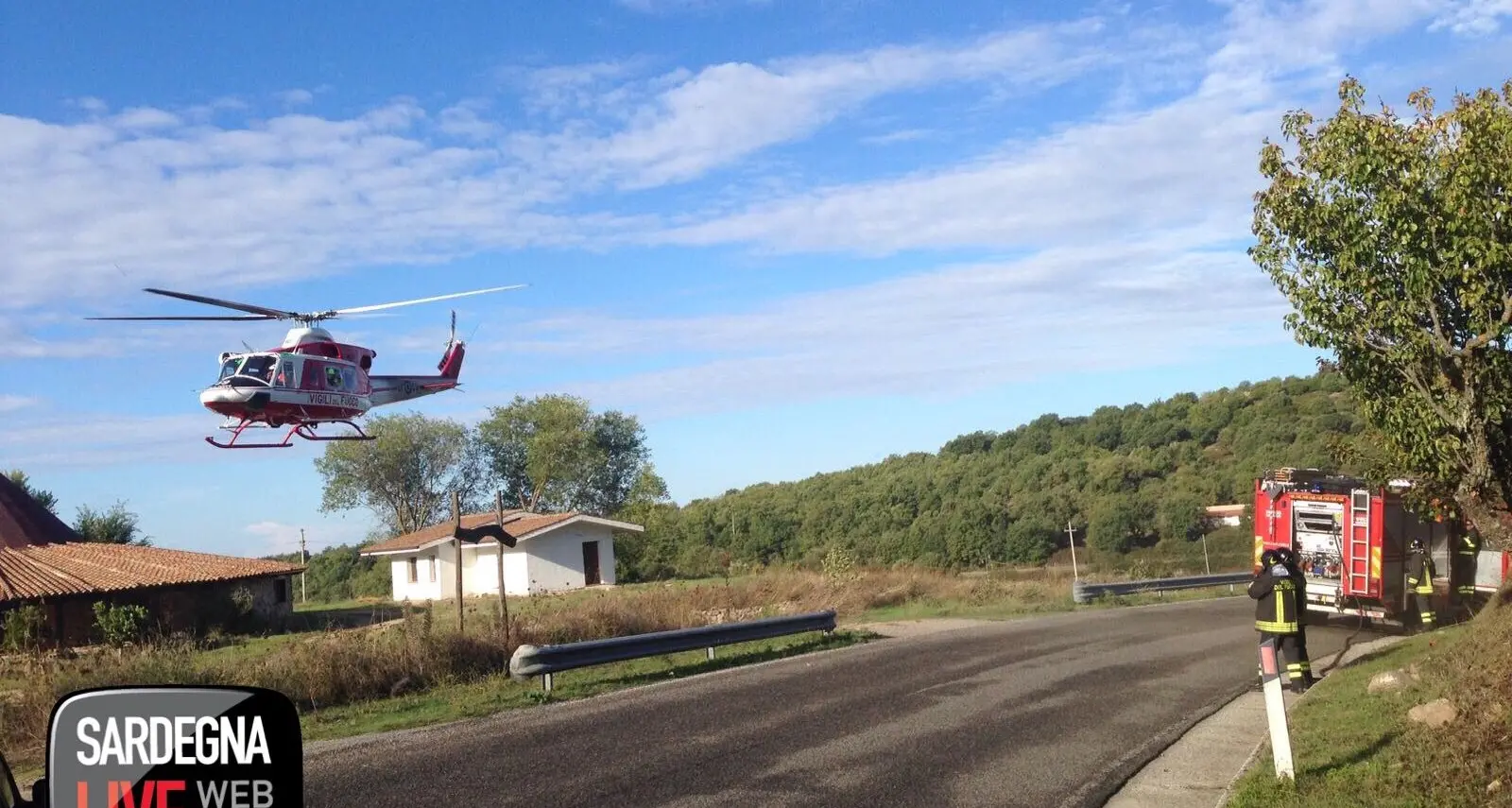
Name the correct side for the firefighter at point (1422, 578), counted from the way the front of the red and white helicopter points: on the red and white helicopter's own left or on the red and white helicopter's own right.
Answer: on the red and white helicopter's own left

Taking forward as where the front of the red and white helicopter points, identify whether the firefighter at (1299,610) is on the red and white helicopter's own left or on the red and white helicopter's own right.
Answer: on the red and white helicopter's own left

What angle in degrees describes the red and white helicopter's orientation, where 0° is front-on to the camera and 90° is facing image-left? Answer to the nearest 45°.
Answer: approximately 45°

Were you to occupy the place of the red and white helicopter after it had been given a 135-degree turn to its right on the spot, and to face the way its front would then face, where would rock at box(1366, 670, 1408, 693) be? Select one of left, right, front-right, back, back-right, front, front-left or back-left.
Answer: back-right

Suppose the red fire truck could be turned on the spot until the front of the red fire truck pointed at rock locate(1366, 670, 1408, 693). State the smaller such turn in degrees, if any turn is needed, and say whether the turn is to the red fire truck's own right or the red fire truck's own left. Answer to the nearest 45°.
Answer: approximately 135° to the red fire truck's own right

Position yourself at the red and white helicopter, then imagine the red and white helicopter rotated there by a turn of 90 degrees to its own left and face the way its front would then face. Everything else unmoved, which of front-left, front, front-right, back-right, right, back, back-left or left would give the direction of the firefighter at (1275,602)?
front

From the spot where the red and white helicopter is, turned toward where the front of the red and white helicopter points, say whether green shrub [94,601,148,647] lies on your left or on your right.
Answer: on your right

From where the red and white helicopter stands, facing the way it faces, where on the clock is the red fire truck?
The red fire truck is roughly at 8 o'clock from the red and white helicopter.

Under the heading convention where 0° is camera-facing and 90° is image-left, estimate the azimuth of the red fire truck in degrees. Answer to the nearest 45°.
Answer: approximately 225°
